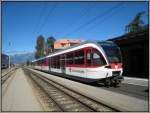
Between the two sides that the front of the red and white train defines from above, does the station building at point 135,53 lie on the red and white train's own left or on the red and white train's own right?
on the red and white train's own left

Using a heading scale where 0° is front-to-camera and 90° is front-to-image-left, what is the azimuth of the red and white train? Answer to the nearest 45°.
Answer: approximately 315°
